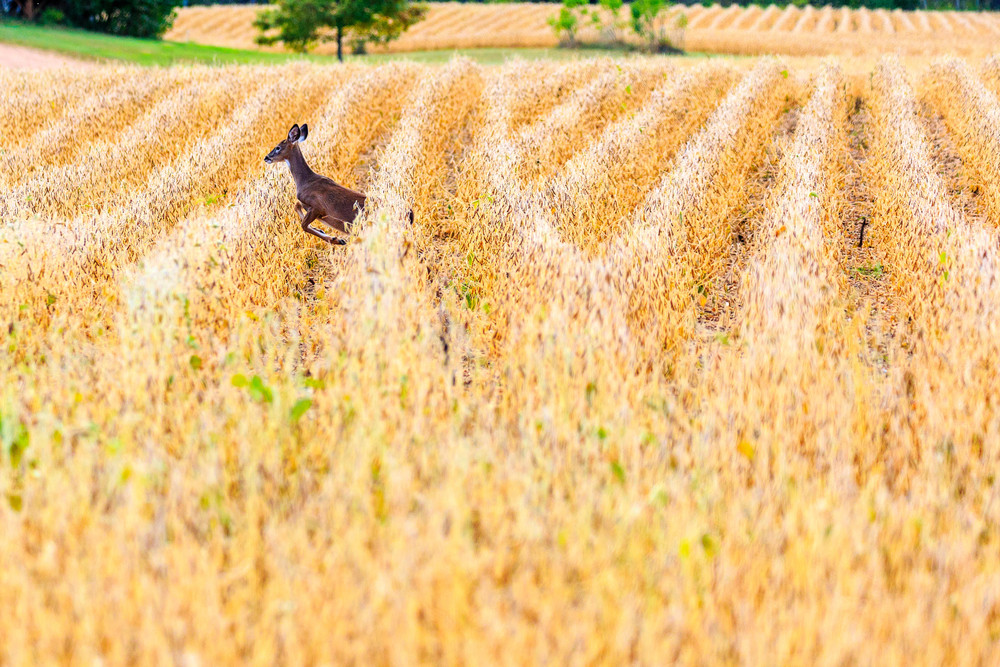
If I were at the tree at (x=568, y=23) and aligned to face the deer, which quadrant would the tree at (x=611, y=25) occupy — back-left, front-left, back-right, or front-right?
back-left

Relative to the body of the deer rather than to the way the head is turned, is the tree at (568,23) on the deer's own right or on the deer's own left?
on the deer's own right

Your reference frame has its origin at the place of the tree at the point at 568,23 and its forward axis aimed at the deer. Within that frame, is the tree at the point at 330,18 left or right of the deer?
right

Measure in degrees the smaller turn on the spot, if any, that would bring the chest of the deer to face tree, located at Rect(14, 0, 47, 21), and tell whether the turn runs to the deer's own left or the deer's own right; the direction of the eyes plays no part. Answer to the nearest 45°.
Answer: approximately 90° to the deer's own right

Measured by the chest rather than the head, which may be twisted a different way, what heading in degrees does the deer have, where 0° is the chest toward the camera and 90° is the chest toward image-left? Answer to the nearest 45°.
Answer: approximately 90°

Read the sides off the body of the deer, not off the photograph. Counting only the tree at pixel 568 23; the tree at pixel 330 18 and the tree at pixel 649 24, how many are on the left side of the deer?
0

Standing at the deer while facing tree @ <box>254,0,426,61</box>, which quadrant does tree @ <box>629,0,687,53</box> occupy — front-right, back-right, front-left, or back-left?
front-right

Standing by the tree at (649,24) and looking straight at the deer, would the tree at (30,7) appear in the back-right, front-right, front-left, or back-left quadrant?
front-right

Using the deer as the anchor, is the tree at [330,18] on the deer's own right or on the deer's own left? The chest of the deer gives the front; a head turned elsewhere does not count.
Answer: on the deer's own right

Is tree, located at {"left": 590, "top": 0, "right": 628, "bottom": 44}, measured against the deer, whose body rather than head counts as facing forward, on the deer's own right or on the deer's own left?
on the deer's own right

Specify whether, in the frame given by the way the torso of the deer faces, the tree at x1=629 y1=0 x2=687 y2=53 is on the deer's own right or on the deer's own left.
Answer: on the deer's own right
